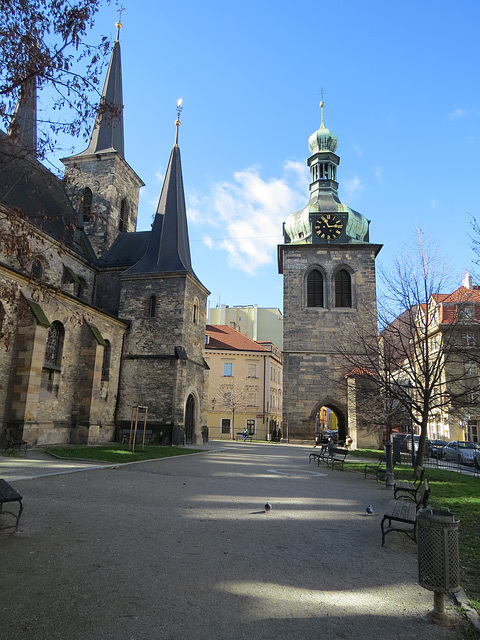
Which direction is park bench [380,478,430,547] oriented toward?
to the viewer's left

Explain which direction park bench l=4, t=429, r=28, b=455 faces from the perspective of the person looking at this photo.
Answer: facing to the right of the viewer

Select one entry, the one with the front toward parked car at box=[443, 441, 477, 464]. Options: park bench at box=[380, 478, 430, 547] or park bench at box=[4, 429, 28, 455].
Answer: park bench at box=[4, 429, 28, 455]

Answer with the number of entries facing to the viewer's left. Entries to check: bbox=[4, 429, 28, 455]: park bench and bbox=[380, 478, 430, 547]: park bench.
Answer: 1

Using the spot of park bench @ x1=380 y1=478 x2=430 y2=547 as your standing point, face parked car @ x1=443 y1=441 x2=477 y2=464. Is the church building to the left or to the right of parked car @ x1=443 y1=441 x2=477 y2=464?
left

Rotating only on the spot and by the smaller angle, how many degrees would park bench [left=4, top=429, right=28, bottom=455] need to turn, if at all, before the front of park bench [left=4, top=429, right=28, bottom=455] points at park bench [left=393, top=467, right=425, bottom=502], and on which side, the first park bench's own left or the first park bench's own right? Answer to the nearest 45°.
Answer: approximately 45° to the first park bench's own right

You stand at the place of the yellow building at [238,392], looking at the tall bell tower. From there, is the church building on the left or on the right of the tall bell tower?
right

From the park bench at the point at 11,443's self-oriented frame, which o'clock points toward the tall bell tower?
The tall bell tower is roughly at 11 o'clock from the park bench.

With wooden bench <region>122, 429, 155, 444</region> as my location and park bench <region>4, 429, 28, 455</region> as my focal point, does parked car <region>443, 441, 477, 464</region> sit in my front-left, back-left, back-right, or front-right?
back-left

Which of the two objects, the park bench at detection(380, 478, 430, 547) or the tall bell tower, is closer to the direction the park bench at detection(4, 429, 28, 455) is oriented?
the tall bell tower
